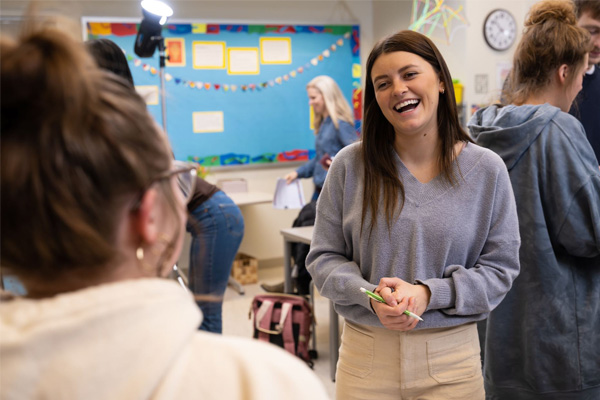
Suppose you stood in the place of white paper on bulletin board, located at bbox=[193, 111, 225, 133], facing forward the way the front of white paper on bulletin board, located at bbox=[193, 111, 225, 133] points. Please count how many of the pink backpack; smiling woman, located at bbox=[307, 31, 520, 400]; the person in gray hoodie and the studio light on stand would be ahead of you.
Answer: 4

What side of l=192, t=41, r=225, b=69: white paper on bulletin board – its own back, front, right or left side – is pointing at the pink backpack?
front

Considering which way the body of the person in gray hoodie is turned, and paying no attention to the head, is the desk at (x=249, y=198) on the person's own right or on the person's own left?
on the person's own left

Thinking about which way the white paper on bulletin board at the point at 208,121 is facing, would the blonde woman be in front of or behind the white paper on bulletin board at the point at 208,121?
in front

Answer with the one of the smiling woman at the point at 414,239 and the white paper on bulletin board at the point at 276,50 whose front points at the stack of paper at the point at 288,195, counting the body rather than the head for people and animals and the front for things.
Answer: the white paper on bulletin board

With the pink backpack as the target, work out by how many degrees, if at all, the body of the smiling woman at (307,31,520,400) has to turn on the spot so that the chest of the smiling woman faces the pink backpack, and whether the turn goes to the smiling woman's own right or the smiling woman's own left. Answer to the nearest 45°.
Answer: approximately 180°

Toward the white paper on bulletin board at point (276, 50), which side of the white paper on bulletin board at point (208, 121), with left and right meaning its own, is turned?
left

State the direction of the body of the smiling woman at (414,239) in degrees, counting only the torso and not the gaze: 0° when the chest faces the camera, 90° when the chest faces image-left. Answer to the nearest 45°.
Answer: approximately 0°

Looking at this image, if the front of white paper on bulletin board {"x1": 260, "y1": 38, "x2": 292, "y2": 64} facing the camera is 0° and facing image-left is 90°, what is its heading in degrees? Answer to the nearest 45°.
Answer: approximately 0°

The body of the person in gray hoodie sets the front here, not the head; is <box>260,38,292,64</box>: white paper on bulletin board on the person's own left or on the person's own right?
on the person's own left
